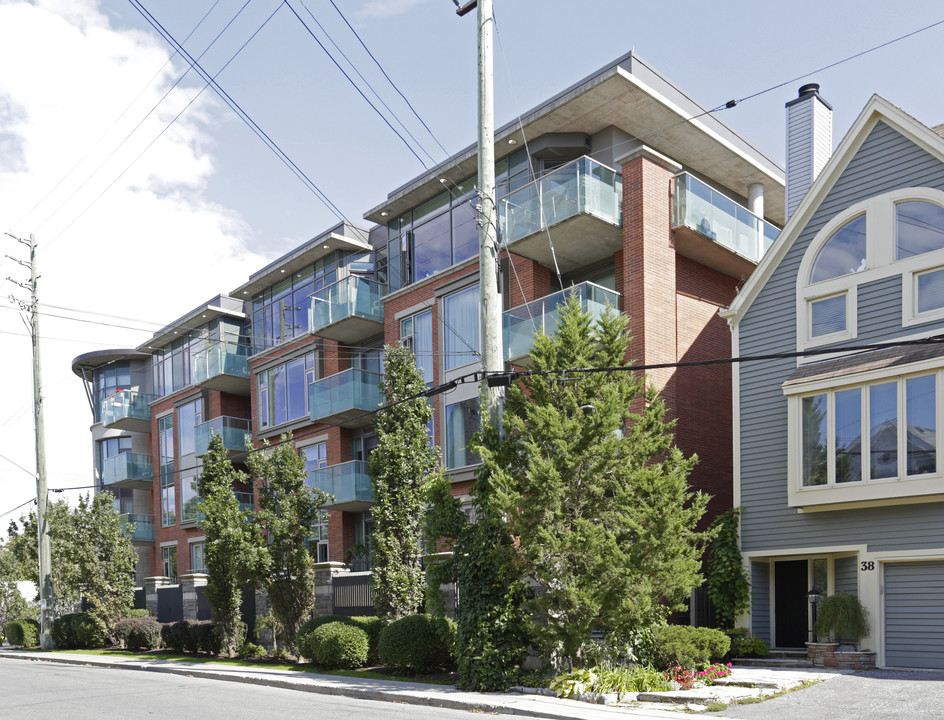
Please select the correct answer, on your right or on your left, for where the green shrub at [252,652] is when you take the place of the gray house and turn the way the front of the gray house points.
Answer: on your right

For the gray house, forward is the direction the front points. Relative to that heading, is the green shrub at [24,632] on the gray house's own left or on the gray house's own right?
on the gray house's own right

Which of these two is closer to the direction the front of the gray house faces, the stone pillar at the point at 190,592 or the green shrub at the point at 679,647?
the green shrub

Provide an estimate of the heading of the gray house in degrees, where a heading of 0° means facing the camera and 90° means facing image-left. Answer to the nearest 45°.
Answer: approximately 45°

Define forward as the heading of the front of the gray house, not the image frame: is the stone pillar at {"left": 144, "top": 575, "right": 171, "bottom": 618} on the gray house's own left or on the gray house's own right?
on the gray house's own right
